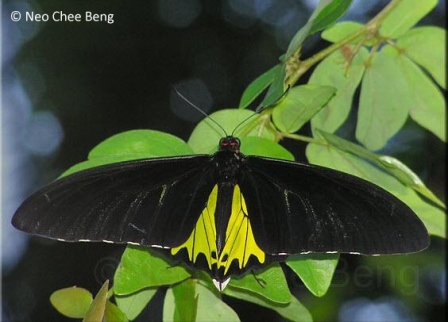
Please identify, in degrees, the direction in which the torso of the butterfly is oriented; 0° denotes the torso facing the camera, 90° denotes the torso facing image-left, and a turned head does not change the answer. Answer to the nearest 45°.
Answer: approximately 180°

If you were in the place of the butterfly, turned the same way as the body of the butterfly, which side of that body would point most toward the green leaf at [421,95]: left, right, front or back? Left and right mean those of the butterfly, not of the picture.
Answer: right
